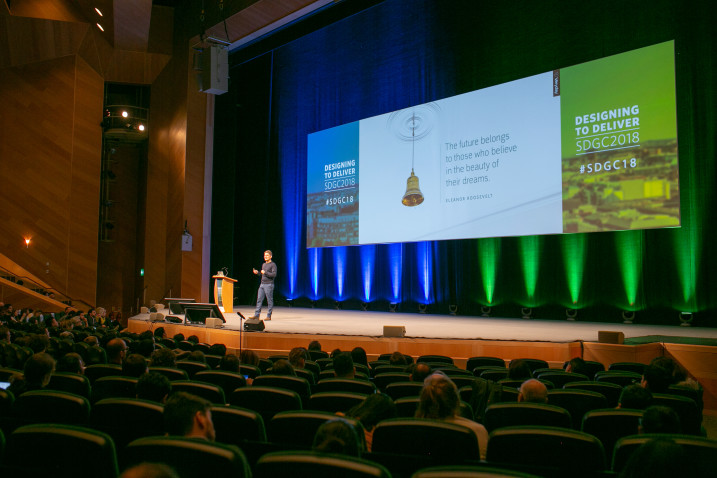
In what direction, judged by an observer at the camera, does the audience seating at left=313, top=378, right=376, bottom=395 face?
facing away from the viewer

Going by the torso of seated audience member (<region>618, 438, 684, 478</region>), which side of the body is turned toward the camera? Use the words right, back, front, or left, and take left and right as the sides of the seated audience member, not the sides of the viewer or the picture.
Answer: back

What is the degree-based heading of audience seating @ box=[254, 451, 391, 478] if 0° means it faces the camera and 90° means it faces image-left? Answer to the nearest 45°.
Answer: approximately 180°

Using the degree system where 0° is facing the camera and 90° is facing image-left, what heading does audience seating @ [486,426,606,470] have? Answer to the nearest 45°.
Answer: approximately 180°

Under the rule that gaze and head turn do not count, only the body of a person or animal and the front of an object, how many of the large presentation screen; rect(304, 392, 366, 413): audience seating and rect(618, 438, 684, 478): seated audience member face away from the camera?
2

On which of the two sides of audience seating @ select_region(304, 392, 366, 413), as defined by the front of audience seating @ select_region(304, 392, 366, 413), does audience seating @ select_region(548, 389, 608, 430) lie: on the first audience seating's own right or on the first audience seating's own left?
on the first audience seating's own right

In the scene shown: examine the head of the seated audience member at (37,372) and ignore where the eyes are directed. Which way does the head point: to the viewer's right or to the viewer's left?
to the viewer's right

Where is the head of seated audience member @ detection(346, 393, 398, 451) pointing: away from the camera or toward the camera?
away from the camera

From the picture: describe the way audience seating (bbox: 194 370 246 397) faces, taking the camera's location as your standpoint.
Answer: facing away from the viewer
